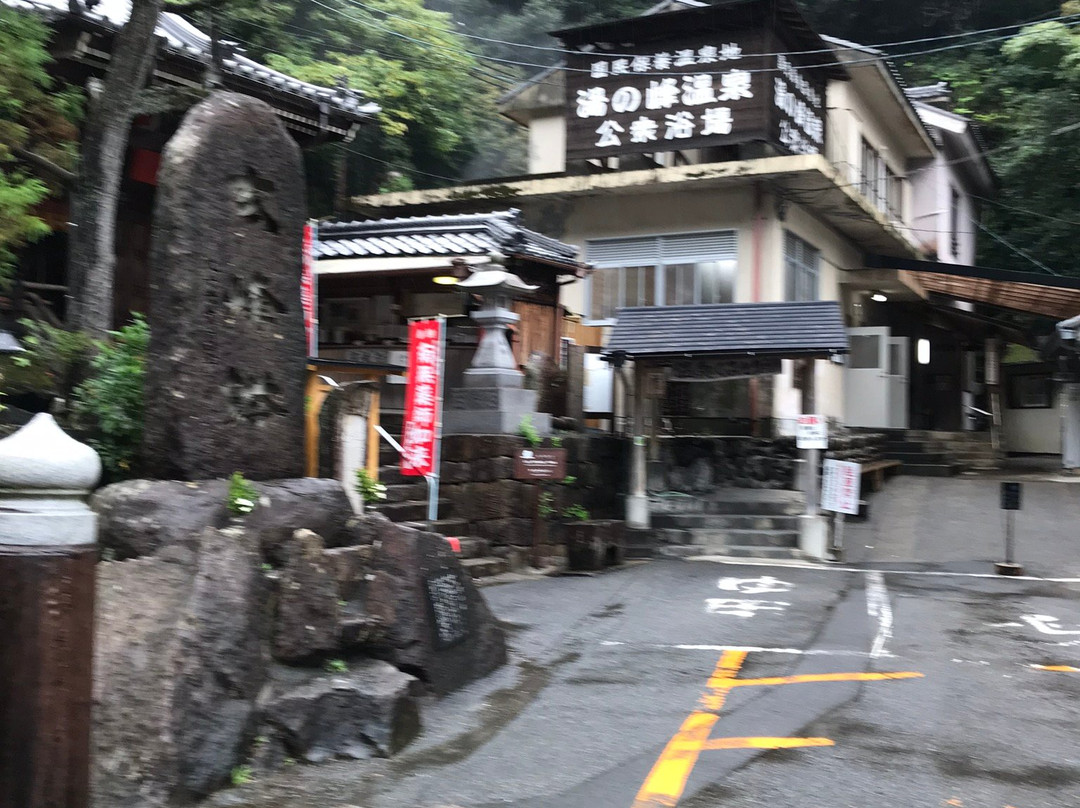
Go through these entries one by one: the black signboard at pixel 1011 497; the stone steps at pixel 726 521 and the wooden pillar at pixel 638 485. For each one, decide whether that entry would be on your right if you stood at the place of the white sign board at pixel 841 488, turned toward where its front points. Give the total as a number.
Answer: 2

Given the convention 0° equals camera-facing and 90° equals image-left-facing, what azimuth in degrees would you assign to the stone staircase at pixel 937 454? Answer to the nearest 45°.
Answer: approximately 0°

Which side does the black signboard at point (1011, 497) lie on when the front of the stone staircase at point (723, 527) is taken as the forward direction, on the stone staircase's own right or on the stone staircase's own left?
on the stone staircase's own left

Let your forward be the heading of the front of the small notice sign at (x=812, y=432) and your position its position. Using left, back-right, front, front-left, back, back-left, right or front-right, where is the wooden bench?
back

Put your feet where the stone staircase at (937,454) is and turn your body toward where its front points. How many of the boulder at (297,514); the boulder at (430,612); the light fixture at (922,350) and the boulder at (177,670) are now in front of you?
3

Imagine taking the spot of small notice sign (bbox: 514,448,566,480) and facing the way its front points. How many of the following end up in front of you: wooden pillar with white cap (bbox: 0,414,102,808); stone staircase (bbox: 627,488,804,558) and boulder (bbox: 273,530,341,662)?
2

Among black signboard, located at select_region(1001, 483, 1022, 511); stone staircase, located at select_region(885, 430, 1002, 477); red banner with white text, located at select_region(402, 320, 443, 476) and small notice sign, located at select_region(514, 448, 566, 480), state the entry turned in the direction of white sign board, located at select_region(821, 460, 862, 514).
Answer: the stone staircase

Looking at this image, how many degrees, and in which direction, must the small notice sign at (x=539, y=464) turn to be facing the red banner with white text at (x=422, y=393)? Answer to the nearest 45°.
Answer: approximately 45° to its right

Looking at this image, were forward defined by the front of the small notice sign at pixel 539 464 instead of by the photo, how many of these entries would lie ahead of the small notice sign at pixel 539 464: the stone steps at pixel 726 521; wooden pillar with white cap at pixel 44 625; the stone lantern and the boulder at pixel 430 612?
2

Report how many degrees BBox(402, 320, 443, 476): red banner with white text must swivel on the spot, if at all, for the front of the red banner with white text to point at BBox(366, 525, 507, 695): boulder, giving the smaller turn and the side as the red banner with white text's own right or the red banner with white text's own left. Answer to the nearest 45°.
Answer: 0° — it already faces it

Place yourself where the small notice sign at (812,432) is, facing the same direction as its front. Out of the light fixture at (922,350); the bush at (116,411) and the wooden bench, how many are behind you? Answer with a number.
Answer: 2
